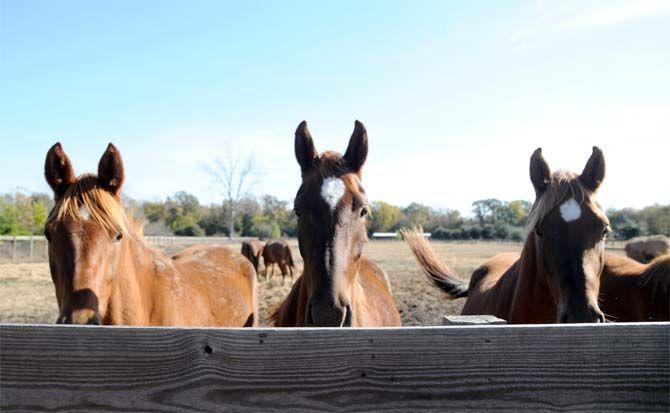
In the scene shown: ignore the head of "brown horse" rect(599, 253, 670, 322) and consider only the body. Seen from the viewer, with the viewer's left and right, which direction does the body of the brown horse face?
facing to the right of the viewer

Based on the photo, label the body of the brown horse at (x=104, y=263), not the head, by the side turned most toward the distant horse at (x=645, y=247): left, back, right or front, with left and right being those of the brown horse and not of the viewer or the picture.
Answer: back

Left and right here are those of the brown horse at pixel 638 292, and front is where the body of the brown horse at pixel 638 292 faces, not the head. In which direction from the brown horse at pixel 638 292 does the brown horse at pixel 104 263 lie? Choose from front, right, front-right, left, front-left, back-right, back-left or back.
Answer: back-right

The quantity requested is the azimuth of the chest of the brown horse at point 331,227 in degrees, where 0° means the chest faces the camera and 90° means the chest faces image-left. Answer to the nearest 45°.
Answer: approximately 0°

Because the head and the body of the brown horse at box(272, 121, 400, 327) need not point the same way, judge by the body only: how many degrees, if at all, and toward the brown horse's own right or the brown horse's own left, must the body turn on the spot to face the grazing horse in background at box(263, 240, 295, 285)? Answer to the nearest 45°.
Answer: approximately 180°

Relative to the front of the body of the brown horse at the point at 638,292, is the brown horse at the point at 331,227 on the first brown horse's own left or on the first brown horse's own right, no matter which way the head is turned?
on the first brown horse's own right

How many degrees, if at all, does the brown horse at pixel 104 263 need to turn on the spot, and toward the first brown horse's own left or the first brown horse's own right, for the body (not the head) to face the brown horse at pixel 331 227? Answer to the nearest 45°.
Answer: approximately 90° to the first brown horse's own left

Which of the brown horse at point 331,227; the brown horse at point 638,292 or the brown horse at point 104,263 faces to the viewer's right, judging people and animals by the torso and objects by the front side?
the brown horse at point 638,292

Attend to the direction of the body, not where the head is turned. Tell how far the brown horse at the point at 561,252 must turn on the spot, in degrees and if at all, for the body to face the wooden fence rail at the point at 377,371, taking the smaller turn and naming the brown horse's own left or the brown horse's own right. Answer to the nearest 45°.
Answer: approximately 45° to the brown horse's own right

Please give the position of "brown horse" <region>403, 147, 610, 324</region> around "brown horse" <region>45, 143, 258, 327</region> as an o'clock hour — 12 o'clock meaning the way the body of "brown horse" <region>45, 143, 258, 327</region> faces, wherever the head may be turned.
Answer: "brown horse" <region>403, 147, 610, 324</region> is roughly at 8 o'clock from "brown horse" <region>45, 143, 258, 327</region>.

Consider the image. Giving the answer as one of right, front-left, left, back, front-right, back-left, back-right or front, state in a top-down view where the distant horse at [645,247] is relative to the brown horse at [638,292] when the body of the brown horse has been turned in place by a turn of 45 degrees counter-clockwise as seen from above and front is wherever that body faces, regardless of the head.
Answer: front-left

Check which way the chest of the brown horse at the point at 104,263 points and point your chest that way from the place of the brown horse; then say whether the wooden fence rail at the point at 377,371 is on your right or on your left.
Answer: on your left
